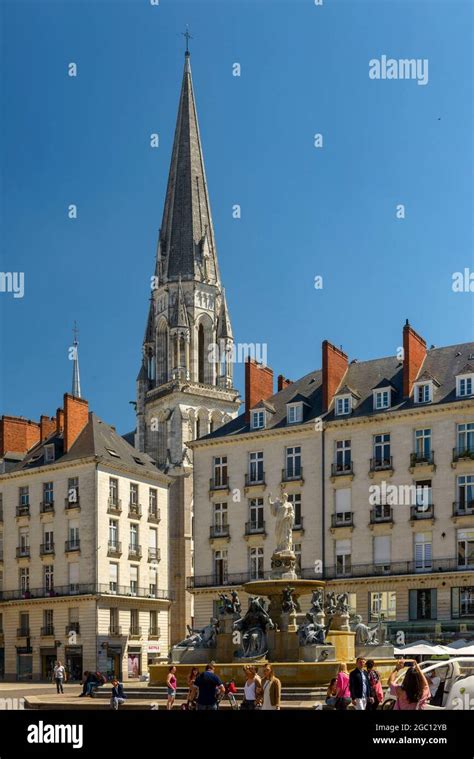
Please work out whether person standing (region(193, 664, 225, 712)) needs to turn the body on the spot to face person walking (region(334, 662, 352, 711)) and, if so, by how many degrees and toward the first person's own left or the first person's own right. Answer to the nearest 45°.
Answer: approximately 45° to the first person's own right

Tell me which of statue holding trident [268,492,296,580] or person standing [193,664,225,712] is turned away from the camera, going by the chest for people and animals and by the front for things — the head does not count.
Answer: the person standing

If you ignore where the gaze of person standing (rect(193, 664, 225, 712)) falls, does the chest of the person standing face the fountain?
yes

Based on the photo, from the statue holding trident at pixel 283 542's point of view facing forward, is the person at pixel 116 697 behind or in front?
in front

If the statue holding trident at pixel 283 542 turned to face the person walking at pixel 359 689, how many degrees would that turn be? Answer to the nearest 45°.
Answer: approximately 45° to its left

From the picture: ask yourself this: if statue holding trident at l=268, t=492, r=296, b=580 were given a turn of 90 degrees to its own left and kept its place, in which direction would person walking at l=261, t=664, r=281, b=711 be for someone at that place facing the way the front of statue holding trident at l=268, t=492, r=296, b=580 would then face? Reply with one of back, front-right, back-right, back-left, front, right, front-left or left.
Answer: front-right

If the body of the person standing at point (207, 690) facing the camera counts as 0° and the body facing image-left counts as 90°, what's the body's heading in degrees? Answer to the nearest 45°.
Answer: approximately 180°

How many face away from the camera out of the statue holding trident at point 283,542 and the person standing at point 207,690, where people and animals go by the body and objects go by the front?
1
